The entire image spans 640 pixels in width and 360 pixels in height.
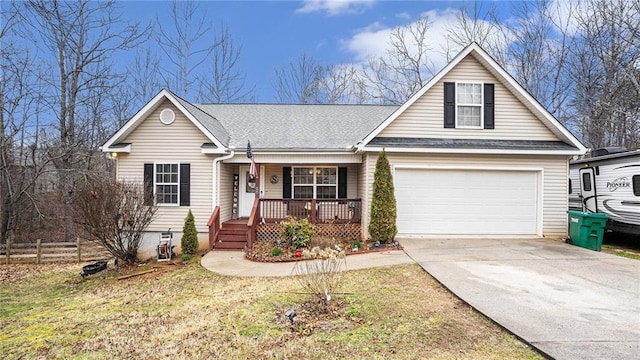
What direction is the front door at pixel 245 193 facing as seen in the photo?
toward the camera

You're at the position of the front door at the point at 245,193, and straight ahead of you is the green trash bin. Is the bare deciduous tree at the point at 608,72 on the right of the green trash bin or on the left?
left

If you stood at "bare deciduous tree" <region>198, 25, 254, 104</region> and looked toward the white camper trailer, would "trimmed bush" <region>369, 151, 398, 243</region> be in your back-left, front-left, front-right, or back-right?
front-right

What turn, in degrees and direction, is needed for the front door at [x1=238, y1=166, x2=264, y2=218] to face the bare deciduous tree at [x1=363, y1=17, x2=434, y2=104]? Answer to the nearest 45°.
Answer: approximately 135° to its left

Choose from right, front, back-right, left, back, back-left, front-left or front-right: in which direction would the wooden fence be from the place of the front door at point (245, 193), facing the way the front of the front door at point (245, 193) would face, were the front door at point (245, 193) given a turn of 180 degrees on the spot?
left

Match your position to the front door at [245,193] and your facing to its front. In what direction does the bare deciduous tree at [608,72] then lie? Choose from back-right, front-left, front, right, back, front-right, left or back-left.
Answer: left

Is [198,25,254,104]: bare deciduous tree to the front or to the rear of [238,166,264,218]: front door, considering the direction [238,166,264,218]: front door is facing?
to the rear
